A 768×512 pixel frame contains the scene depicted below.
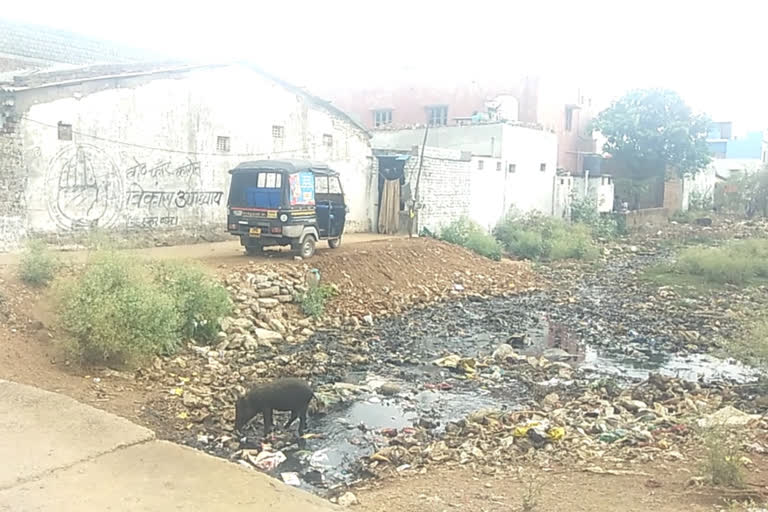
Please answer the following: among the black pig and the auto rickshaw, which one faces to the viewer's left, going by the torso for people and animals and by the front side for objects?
the black pig

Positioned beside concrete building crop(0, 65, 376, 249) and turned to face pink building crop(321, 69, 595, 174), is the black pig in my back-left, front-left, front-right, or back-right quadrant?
back-right

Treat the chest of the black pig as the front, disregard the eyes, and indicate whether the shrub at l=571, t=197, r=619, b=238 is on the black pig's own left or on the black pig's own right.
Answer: on the black pig's own right

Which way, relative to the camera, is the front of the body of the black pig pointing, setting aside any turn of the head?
to the viewer's left

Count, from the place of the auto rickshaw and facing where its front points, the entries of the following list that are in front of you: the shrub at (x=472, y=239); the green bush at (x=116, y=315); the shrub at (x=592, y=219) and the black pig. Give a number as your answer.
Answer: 2

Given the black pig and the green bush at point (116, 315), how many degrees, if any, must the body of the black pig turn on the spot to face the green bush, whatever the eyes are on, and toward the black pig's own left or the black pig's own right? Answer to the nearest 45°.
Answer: approximately 45° to the black pig's own right

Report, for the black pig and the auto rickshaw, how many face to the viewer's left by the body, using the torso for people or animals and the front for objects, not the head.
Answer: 1

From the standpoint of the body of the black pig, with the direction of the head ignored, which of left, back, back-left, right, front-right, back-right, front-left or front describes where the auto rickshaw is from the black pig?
right

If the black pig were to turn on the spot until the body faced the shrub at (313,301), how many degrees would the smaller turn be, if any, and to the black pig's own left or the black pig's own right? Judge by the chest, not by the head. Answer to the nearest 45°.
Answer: approximately 90° to the black pig's own right

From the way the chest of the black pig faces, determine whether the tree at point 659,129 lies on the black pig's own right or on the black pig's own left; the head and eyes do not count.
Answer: on the black pig's own right
